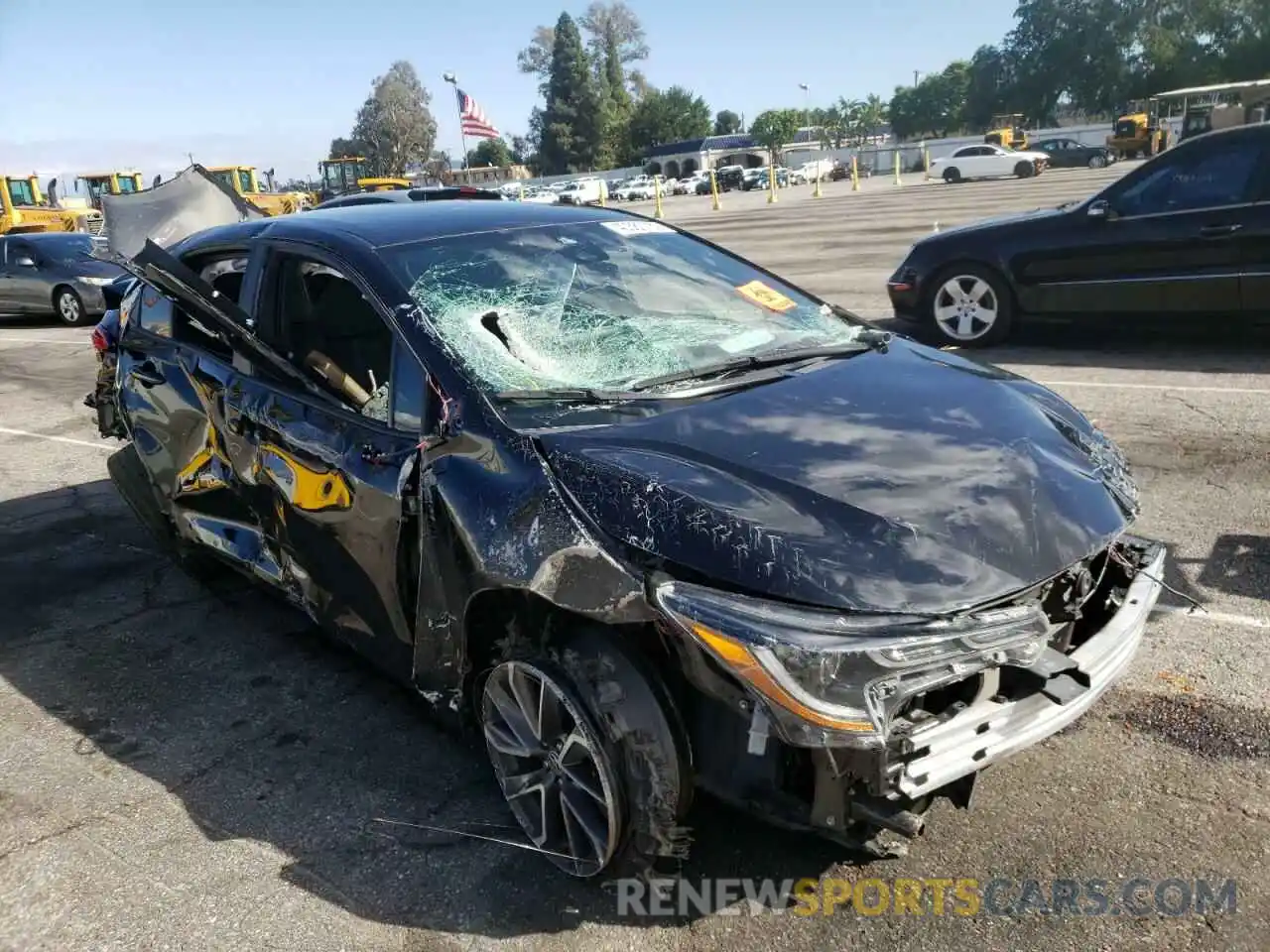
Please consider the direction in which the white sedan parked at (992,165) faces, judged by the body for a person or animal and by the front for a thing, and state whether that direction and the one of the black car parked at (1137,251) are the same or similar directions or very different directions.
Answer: very different directions

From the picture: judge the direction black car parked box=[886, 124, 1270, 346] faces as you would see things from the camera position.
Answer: facing to the left of the viewer

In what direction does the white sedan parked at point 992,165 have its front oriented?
to the viewer's right

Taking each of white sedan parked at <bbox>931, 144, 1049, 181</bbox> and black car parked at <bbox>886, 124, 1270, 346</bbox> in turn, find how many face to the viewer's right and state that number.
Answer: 1

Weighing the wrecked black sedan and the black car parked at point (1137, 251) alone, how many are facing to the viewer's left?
1

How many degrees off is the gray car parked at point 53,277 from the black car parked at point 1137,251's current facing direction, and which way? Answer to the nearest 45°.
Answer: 0° — it already faces it

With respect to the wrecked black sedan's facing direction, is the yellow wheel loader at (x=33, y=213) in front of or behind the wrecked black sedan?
behind

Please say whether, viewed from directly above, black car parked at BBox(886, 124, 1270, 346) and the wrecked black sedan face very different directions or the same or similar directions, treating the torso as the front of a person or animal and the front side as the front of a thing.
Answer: very different directions

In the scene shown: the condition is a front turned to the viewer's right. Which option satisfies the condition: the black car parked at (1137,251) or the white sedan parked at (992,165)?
the white sedan parked

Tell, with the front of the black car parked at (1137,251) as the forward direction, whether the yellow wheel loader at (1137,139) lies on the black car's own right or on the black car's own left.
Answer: on the black car's own right

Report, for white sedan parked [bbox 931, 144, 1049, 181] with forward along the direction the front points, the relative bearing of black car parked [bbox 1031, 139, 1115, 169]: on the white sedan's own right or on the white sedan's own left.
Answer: on the white sedan's own left
